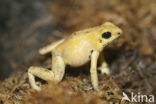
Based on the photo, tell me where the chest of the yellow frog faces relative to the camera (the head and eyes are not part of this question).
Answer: to the viewer's right
